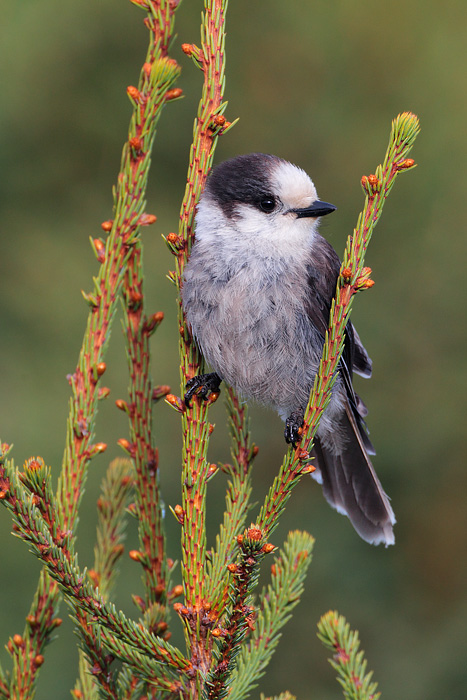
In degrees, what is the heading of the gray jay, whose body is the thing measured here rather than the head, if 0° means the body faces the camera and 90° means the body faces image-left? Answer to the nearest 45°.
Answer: approximately 45°
